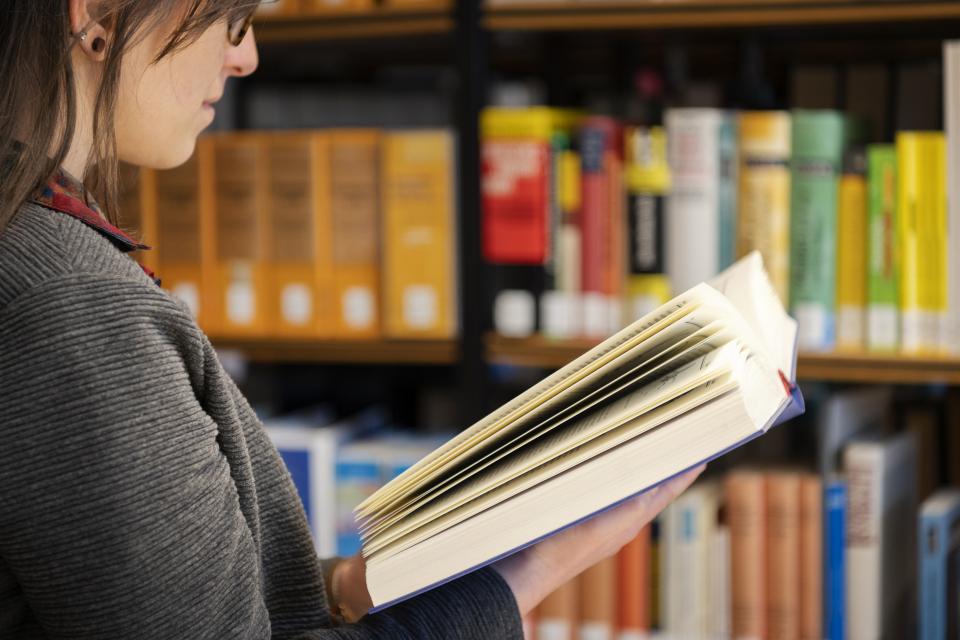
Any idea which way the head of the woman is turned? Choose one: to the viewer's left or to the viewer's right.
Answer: to the viewer's right

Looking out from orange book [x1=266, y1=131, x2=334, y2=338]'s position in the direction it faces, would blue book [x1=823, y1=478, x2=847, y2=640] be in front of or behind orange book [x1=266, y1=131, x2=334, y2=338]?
in front

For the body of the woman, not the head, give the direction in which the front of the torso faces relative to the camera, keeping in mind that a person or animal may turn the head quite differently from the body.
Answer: to the viewer's right

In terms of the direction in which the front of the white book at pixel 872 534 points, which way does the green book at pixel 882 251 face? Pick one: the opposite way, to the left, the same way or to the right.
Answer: the same way
